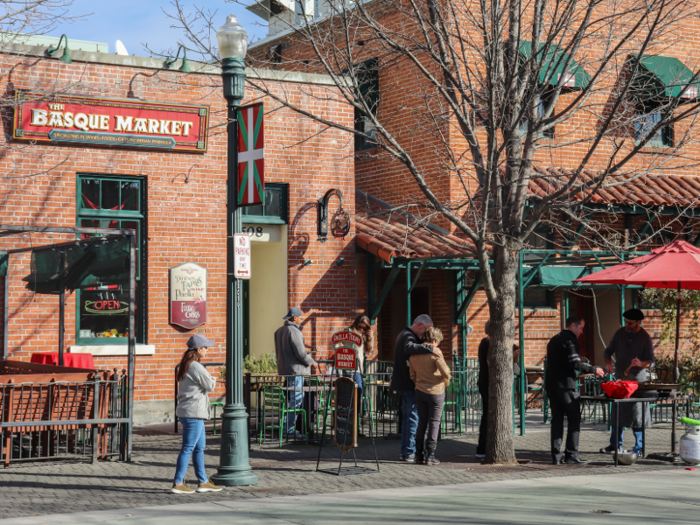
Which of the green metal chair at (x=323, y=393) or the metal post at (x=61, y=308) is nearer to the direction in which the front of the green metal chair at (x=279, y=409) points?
the green metal chair

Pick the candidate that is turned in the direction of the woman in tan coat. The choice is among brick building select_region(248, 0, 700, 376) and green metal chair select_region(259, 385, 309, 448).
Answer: the brick building

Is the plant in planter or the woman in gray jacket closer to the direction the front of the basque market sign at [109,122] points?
the woman in gray jacket

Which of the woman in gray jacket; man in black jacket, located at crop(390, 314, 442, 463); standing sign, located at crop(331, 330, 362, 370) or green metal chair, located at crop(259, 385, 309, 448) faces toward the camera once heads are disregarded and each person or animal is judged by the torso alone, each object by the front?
the standing sign

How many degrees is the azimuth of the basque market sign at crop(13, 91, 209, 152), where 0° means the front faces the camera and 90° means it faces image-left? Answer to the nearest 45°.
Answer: approximately 0°

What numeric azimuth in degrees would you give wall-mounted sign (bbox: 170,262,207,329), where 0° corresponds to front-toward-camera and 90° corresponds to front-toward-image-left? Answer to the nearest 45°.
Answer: approximately 0°

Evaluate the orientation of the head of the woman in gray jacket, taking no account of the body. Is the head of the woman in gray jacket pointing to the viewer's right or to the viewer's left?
to the viewer's right

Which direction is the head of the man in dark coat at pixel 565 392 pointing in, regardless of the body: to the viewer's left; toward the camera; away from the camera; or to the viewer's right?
to the viewer's right

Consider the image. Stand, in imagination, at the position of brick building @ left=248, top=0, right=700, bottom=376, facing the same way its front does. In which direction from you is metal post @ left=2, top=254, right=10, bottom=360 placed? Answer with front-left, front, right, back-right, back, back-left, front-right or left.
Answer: front-right
